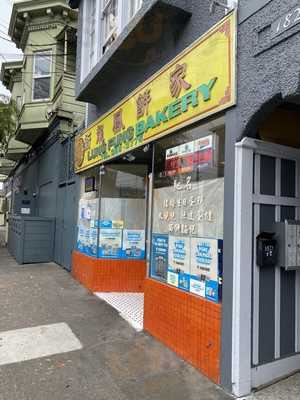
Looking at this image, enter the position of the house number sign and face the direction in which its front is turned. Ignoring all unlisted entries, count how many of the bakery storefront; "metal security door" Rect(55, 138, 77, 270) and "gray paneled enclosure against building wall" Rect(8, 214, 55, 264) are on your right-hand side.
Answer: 3

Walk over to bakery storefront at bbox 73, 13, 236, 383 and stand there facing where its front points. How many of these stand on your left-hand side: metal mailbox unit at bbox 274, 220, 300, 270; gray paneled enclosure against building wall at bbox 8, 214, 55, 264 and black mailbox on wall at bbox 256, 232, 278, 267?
2

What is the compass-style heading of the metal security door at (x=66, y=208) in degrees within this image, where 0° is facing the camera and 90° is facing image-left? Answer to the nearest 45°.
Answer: approximately 90°

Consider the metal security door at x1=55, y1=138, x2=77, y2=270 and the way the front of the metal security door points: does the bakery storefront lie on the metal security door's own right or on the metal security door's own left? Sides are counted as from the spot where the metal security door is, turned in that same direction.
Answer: on the metal security door's own left

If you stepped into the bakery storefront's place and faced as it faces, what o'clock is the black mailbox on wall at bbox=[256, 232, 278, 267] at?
The black mailbox on wall is roughly at 9 o'clock from the bakery storefront.

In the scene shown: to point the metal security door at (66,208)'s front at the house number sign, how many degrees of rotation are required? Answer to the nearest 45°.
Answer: approximately 90° to its left

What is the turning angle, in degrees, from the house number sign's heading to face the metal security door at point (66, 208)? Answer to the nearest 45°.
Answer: approximately 90° to its right

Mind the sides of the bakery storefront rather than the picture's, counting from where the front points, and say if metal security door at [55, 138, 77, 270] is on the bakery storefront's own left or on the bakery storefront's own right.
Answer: on the bakery storefront's own right

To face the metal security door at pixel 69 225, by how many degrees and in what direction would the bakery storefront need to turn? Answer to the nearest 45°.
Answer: approximately 90° to its right
